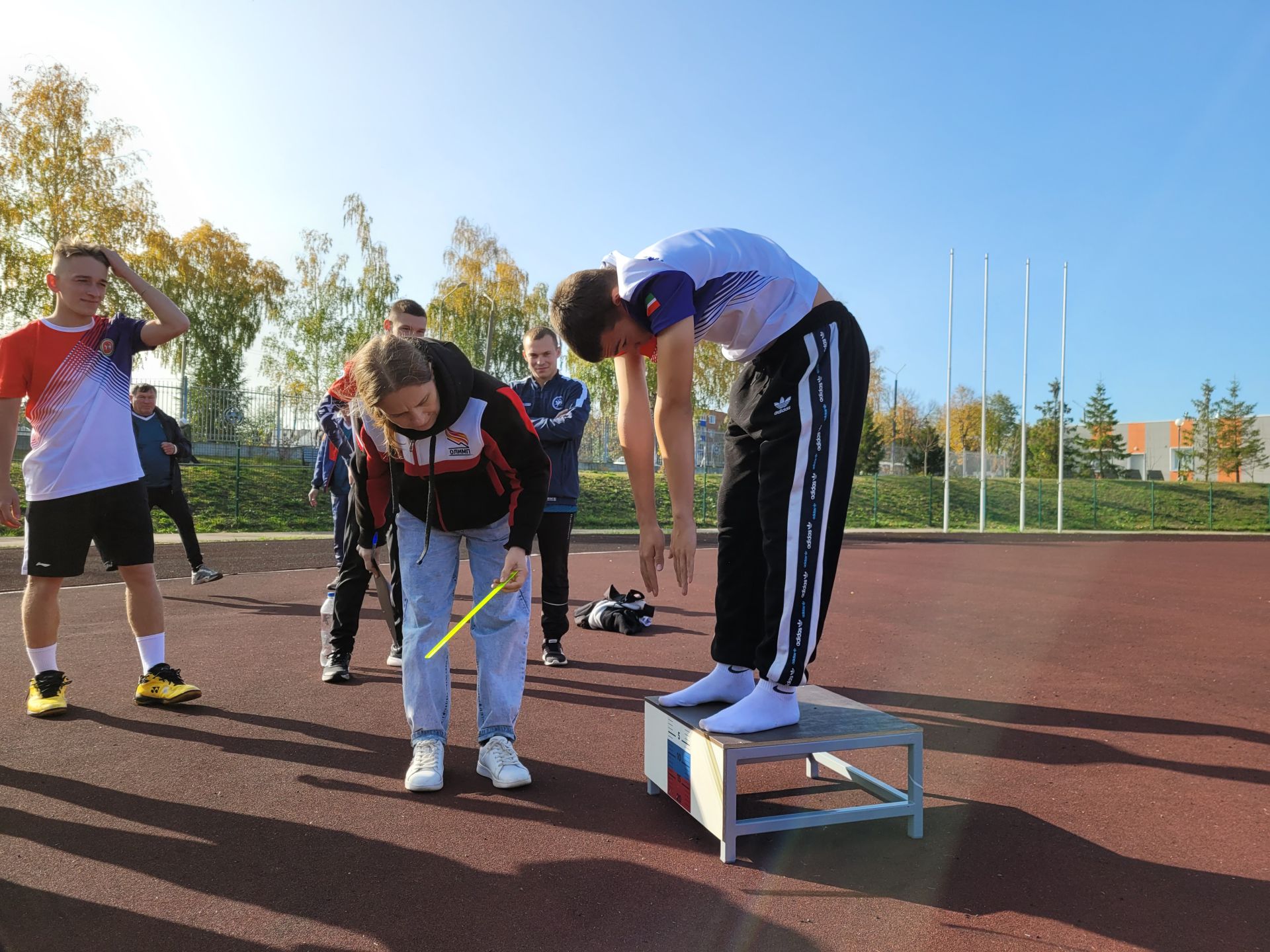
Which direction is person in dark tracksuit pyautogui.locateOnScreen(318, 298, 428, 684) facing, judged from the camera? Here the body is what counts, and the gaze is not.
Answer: toward the camera

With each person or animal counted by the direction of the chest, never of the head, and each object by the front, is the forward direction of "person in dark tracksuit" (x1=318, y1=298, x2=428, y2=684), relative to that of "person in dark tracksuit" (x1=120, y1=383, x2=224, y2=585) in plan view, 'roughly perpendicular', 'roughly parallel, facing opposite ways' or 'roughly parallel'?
roughly parallel

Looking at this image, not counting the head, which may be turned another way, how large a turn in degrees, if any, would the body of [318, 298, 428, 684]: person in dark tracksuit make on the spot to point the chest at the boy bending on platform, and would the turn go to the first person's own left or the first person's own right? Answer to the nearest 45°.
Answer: approximately 45° to the first person's own left

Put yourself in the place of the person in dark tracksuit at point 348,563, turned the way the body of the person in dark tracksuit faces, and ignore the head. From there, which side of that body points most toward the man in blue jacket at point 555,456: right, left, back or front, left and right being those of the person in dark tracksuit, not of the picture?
left

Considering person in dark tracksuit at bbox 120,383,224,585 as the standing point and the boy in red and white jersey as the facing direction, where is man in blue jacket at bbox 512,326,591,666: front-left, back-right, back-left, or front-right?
front-left

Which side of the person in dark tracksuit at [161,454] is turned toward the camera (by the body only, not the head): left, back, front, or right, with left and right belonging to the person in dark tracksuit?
front

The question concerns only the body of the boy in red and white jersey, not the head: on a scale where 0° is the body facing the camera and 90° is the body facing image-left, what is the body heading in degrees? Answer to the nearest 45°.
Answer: approximately 315°

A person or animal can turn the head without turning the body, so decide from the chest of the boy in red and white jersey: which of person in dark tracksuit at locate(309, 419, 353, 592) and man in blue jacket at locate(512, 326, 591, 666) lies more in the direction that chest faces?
the man in blue jacket

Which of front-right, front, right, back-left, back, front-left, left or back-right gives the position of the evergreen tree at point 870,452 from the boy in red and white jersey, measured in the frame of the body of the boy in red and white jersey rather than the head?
left

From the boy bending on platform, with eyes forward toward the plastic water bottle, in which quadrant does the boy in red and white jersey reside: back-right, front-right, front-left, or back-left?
front-left

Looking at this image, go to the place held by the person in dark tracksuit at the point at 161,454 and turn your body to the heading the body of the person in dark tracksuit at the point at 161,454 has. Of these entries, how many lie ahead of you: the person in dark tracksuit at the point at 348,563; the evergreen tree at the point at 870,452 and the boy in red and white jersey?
2

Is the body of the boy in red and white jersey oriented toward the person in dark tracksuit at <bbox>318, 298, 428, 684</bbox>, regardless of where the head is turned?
no

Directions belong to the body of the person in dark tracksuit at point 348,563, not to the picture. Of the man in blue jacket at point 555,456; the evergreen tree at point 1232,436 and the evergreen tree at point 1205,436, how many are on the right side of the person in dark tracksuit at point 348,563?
0

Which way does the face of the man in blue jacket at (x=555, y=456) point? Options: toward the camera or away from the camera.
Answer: toward the camera

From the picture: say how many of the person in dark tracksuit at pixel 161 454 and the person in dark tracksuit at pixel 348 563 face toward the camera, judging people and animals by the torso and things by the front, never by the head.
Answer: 2

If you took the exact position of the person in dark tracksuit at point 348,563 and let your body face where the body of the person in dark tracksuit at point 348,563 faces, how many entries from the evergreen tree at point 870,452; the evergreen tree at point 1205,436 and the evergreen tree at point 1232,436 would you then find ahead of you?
0

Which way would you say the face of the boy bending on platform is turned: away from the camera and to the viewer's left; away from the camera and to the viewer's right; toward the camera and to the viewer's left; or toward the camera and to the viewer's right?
toward the camera and to the viewer's left
